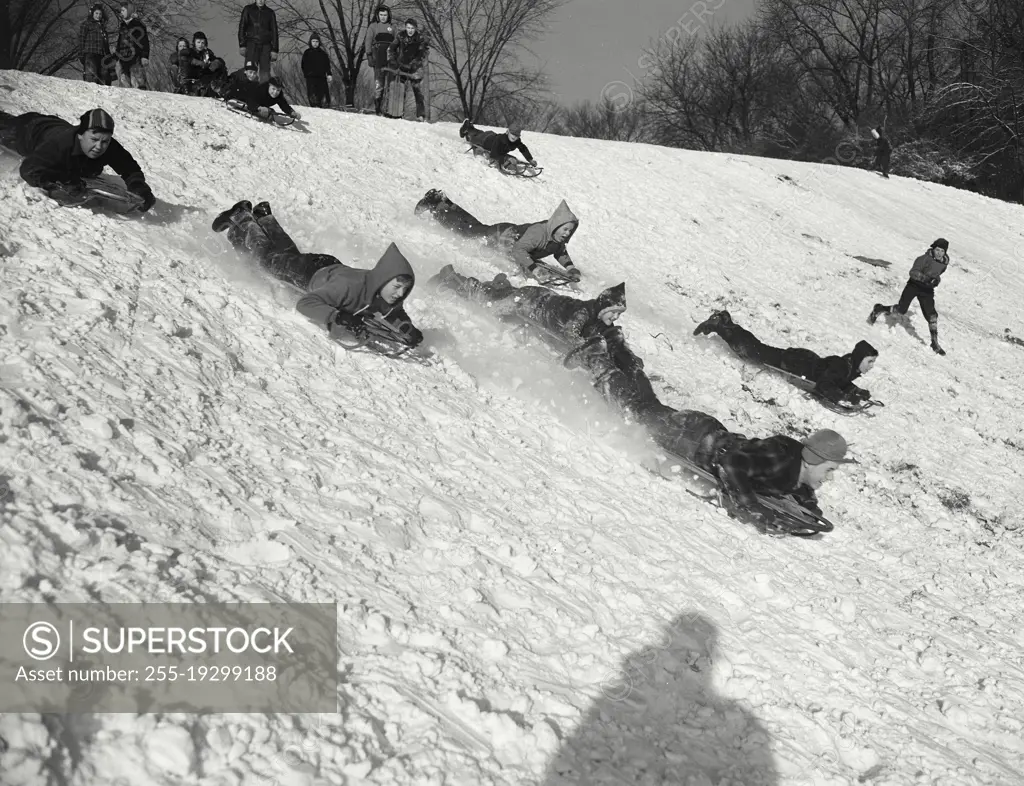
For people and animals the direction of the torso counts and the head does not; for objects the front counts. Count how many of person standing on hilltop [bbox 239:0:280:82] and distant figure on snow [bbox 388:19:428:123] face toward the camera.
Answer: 2

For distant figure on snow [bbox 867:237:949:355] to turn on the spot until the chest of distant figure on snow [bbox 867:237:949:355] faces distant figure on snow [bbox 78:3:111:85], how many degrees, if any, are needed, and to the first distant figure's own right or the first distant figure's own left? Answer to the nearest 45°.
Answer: approximately 135° to the first distant figure's own right

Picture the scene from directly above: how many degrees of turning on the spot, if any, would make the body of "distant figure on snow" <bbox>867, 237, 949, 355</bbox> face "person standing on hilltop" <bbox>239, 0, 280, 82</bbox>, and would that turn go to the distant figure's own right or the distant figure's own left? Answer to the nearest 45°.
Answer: approximately 135° to the distant figure's own right

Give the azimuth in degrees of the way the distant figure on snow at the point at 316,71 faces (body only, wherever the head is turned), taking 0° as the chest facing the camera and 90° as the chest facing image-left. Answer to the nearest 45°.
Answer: approximately 0°

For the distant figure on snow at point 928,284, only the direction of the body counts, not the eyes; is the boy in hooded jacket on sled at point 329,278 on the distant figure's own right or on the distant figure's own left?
on the distant figure's own right
